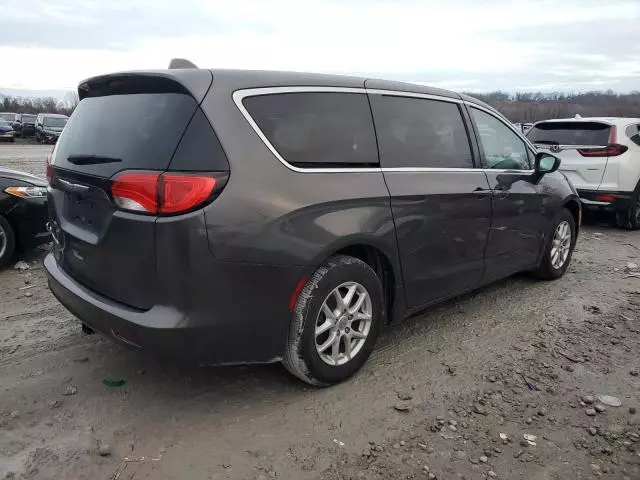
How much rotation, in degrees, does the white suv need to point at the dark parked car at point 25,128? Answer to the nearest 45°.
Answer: approximately 90° to its left

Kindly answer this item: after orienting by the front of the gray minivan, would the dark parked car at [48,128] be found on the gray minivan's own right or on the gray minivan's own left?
on the gray minivan's own left

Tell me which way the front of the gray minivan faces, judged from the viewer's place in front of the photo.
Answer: facing away from the viewer and to the right of the viewer

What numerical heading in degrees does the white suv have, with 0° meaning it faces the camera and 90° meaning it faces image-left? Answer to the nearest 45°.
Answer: approximately 225°

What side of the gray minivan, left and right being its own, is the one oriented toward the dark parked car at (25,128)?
left

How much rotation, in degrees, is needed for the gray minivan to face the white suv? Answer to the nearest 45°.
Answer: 0° — it already faces it

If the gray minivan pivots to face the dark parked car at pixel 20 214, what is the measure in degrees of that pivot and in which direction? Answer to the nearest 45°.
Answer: approximately 90° to its left

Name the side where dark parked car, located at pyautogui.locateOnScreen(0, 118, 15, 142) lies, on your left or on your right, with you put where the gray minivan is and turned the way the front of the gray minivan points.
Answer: on your left
